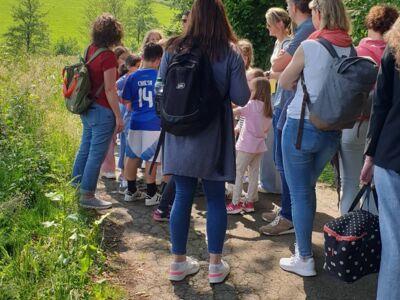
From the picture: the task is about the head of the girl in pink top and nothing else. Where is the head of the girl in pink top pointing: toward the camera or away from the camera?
away from the camera

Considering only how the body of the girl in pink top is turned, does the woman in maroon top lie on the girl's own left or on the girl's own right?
on the girl's own left

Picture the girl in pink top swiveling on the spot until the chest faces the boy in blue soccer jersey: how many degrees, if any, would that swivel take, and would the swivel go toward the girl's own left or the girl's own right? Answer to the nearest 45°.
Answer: approximately 45° to the girl's own left

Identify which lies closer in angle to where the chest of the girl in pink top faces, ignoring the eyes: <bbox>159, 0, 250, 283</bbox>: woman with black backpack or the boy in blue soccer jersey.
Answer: the boy in blue soccer jersey

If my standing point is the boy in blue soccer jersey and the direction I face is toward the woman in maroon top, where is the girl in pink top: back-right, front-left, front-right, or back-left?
back-left

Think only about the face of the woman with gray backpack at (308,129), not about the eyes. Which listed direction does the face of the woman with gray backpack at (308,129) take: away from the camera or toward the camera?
away from the camera

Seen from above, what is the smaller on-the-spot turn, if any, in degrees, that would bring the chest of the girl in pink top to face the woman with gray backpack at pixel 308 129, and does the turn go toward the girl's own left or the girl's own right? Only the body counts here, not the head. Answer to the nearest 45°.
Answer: approximately 135° to the girl's own left

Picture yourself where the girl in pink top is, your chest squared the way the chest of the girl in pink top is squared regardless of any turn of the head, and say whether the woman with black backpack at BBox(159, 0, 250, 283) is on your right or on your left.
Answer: on your left

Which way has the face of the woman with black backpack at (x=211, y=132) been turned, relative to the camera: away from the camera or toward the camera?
away from the camera

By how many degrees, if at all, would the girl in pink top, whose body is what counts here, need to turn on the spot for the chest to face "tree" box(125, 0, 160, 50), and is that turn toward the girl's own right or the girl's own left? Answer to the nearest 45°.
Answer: approximately 45° to the girl's own right

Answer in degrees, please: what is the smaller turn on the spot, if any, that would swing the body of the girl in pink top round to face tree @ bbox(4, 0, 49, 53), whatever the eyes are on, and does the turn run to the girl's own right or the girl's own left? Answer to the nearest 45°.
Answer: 0° — they already face it

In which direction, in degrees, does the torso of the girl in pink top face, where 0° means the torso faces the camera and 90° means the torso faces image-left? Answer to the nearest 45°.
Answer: approximately 135°

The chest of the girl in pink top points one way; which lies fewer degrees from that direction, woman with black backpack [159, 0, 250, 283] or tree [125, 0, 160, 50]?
the tree
